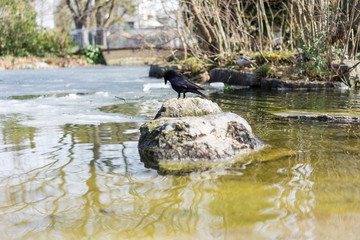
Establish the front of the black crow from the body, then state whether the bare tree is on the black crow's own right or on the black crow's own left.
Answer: on the black crow's own right

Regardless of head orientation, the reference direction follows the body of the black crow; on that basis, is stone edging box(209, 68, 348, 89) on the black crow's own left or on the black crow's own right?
on the black crow's own right

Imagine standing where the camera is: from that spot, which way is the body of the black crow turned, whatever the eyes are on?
to the viewer's left

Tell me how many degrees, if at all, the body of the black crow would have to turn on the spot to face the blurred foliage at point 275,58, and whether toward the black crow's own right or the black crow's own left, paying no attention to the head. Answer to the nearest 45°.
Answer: approximately 90° to the black crow's own right

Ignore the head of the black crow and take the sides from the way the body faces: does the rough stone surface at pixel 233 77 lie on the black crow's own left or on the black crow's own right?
on the black crow's own right

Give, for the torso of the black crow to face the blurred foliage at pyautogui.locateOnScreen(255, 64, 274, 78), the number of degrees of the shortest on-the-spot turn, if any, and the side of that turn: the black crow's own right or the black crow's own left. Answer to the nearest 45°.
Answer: approximately 90° to the black crow's own right

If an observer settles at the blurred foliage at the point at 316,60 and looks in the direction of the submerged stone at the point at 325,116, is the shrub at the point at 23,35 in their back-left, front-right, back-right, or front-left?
back-right

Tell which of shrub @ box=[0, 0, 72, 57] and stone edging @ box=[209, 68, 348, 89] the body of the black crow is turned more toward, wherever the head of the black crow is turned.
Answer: the shrub

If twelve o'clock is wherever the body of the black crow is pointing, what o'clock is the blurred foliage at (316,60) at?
The blurred foliage is roughly at 4 o'clock from the black crow.

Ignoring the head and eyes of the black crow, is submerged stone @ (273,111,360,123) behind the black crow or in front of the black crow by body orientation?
behind
